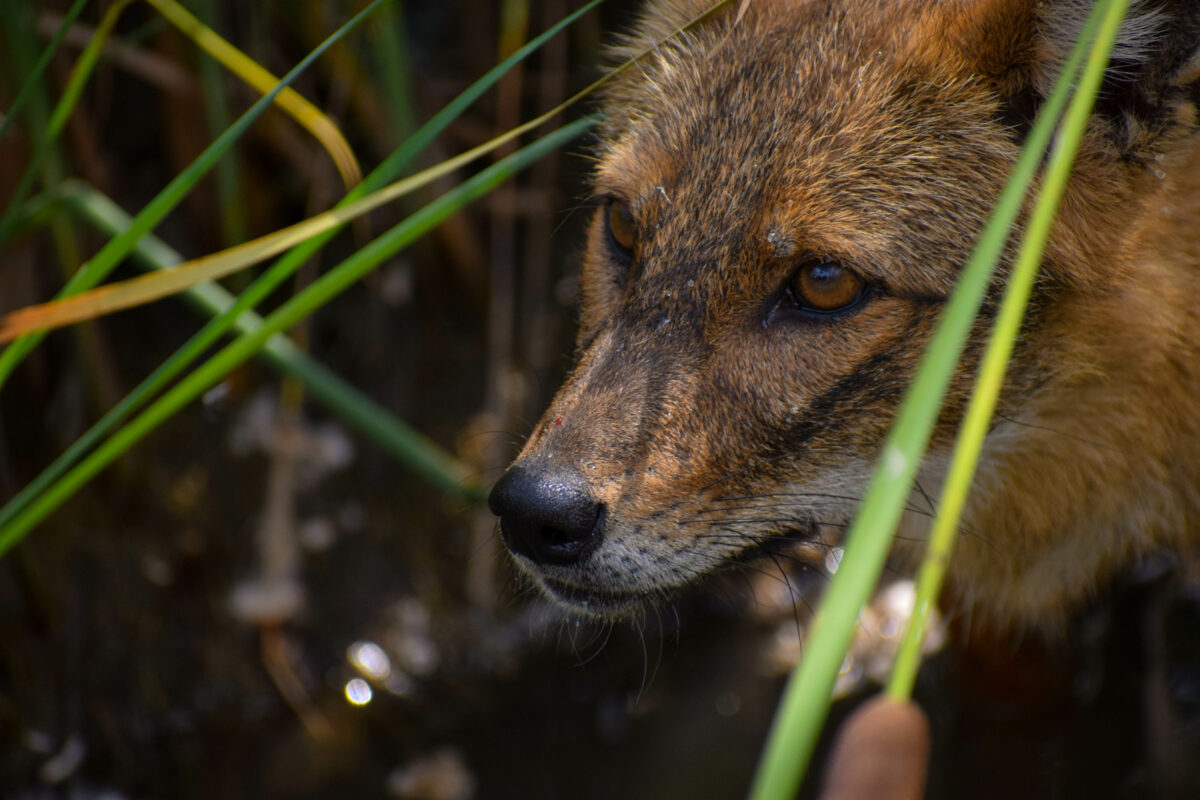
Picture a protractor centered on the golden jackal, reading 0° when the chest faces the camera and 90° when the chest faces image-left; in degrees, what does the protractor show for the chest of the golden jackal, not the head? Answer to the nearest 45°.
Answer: approximately 45°

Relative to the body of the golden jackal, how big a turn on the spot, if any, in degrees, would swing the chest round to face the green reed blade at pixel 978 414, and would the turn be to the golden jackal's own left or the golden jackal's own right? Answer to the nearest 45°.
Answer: approximately 45° to the golden jackal's own left

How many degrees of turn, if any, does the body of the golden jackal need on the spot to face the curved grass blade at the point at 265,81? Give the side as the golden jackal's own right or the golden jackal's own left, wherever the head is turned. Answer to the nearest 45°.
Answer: approximately 45° to the golden jackal's own right

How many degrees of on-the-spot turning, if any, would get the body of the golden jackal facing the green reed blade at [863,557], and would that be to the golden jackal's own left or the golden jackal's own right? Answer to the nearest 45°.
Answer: approximately 45° to the golden jackal's own left

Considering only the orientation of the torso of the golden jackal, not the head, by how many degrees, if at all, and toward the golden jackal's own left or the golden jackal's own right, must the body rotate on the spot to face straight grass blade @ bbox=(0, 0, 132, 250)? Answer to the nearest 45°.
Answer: approximately 45° to the golden jackal's own right

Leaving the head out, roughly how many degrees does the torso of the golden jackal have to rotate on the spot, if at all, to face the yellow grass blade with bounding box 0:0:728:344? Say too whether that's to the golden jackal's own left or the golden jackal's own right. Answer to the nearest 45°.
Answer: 0° — it already faces it

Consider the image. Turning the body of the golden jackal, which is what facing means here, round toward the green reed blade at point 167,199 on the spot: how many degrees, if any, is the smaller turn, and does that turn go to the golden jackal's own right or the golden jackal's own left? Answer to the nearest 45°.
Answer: approximately 45° to the golden jackal's own right

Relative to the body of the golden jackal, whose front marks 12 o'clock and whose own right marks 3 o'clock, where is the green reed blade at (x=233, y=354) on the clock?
The green reed blade is roughly at 1 o'clock from the golden jackal.
